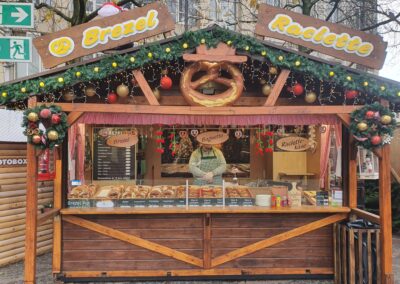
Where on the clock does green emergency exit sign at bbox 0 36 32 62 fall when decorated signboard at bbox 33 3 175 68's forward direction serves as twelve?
The green emergency exit sign is roughly at 4 o'clock from the decorated signboard.

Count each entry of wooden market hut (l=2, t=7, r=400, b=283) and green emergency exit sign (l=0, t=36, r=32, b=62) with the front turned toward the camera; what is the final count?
2

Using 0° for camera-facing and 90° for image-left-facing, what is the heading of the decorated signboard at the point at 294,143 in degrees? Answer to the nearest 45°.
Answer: approximately 0°

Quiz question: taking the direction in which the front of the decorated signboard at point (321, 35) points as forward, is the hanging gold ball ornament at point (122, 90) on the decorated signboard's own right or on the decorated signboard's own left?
on the decorated signboard's own right

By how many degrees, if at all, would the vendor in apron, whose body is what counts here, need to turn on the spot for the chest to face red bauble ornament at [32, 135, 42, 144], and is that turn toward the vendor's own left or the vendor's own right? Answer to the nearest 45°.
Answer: approximately 45° to the vendor's own right

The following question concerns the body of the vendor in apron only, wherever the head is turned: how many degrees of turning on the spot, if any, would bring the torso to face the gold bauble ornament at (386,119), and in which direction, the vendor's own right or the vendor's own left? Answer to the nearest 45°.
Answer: approximately 45° to the vendor's own left

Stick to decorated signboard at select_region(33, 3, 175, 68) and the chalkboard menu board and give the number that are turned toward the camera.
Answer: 2
